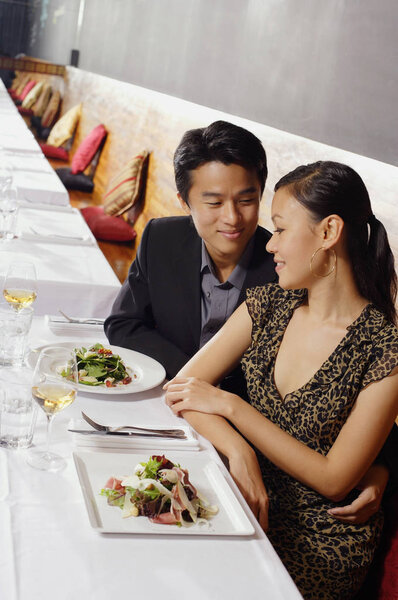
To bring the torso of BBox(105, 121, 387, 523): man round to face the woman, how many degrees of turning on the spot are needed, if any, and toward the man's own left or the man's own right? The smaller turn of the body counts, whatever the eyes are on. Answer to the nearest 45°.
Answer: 0° — they already face them

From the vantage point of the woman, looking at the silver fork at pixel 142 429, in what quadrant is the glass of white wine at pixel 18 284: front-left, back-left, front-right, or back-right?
front-right

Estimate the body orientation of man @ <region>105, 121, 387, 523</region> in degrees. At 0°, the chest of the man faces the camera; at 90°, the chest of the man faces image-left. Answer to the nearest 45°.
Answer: approximately 315°

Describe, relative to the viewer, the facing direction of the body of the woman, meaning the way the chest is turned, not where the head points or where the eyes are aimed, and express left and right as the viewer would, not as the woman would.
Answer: facing the viewer and to the left of the viewer

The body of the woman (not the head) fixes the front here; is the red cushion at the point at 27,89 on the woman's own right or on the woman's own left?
on the woman's own right

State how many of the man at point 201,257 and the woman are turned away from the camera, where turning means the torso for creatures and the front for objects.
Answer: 0

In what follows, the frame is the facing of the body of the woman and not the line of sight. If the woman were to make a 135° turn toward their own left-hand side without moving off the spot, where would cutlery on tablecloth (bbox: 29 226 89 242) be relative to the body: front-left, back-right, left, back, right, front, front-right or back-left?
back-left

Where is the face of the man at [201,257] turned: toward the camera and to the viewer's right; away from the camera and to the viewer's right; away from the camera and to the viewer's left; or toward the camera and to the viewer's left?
toward the camera and to the viewer's right

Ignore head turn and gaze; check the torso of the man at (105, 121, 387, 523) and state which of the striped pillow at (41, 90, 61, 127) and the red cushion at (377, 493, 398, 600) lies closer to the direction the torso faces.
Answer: the red cushion

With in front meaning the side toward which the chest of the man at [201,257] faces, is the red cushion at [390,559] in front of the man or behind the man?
in front
